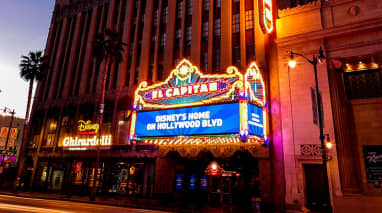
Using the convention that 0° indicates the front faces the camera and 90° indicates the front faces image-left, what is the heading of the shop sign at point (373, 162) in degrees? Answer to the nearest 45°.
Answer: approximately 0°

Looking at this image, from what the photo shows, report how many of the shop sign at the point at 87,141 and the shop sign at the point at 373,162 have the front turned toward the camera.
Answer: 2

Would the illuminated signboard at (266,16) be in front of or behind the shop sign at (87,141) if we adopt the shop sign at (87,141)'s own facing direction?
in front

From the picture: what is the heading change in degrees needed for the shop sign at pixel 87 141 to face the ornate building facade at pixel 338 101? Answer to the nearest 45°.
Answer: approximately 45° to its left

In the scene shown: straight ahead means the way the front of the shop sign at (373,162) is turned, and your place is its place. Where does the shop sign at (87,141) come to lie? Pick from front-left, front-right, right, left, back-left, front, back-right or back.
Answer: right

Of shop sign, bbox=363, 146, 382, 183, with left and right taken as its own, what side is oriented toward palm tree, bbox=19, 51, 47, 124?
right

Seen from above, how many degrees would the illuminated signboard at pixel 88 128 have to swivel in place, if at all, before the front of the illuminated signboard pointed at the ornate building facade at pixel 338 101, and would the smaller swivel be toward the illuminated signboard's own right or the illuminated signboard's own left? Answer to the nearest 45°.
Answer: approximately 45° to the illuminated signboard's own left

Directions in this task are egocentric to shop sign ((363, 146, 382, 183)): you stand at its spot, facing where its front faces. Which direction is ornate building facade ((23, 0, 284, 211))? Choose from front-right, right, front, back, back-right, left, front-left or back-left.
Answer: right

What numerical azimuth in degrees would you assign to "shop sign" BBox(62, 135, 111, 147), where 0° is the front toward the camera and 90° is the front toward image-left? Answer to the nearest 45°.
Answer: approximately 0°
